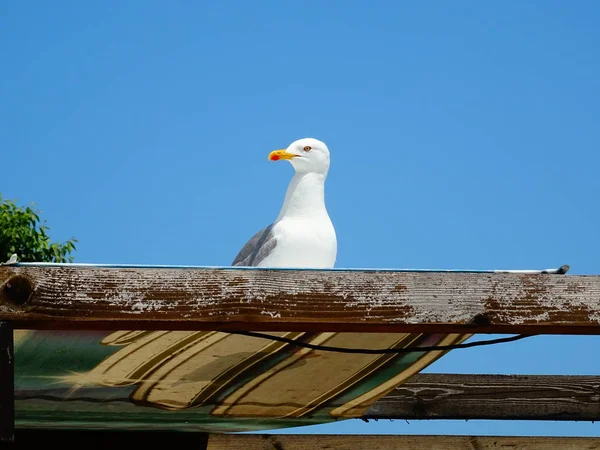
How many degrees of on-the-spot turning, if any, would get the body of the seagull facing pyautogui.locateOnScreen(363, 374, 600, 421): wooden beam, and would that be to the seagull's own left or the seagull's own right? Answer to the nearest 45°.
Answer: approximately 45° to the seagull's own left

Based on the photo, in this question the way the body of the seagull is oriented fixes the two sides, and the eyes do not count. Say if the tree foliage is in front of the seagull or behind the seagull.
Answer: behind

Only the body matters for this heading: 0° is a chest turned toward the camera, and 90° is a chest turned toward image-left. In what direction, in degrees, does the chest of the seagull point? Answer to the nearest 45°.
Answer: approximately 315°
